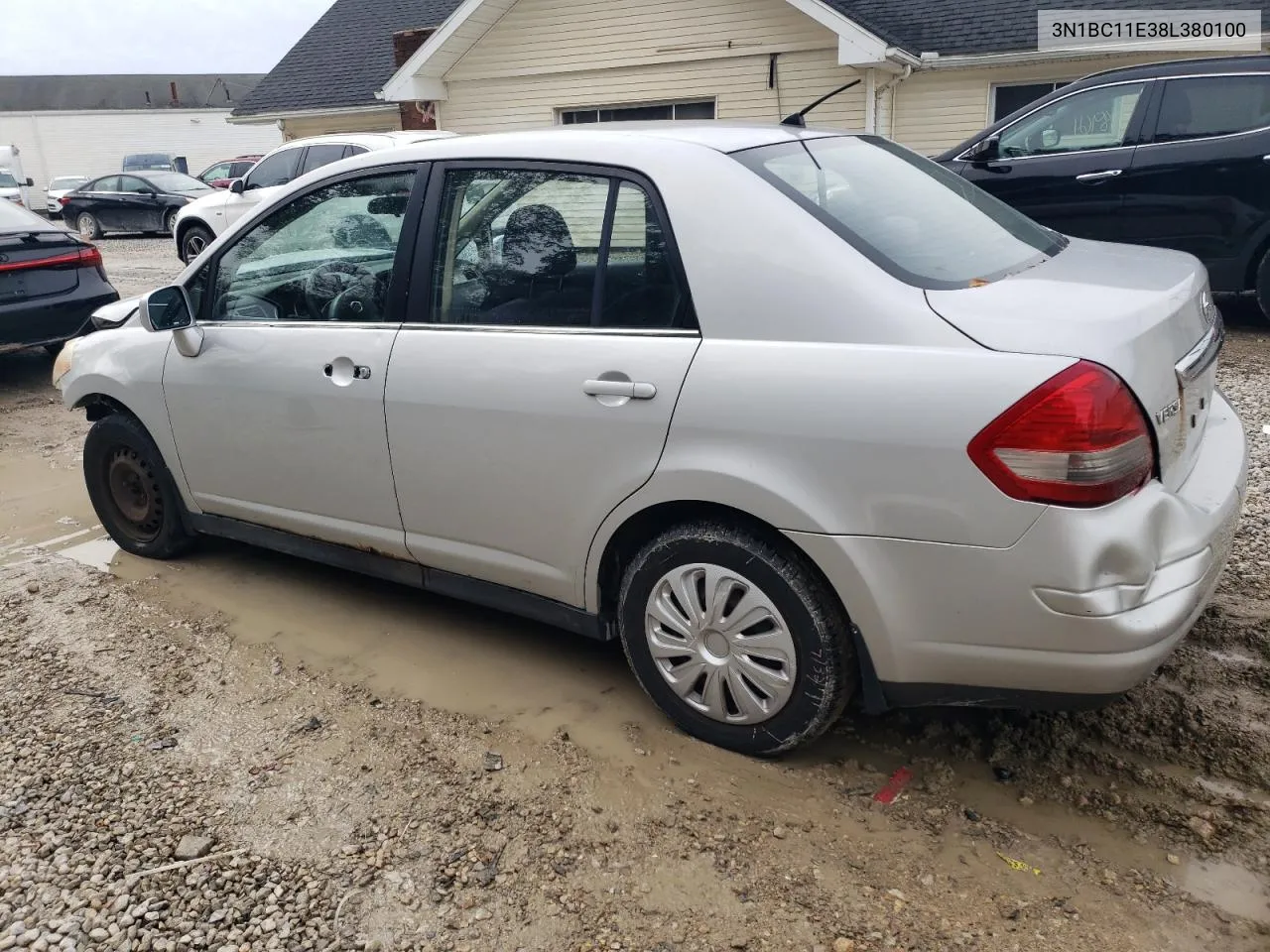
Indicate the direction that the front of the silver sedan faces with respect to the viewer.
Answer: facing away from the viewer and to the left of the viewer

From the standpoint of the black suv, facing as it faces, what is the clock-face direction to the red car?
The red car is roughly at 1 o'clock from the black suv.

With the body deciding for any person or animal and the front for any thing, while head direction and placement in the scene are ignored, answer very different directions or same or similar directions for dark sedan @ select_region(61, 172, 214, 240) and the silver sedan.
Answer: very different directions

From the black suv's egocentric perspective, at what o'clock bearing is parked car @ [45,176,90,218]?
The parked car is roughly at 1 o'clock from the black suv.

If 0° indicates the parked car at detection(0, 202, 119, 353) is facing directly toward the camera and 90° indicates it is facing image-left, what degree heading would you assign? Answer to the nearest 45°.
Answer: approximately 135°

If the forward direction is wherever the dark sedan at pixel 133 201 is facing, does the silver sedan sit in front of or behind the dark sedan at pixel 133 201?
in front

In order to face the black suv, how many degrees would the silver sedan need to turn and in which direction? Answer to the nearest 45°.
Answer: approximately 90° to its right

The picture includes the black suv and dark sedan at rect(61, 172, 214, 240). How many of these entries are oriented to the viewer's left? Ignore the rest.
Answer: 1

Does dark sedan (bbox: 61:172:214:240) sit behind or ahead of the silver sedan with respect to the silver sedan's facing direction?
ahead

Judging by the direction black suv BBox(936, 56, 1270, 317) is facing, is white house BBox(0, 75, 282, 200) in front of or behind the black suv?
in front

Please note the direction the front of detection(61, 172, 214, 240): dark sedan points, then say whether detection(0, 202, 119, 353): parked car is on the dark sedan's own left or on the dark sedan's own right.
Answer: on the dark sedan's own right

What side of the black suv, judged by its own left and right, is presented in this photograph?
left

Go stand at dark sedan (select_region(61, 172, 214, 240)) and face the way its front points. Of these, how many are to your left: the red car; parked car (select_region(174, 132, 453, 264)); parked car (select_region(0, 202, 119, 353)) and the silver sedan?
1

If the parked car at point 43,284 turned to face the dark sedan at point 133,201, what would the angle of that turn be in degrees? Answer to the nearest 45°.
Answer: approximately 45° to its right

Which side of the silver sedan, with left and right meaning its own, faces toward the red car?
front
